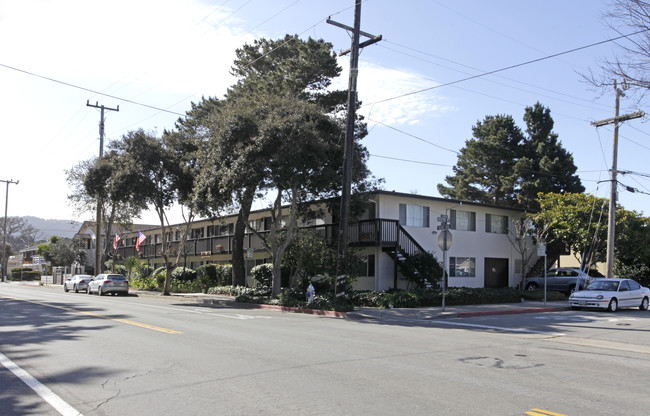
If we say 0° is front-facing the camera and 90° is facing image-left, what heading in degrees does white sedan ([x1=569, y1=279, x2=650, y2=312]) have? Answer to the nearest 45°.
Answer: approximately 45°

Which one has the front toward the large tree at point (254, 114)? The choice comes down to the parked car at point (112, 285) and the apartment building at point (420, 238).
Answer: the apartment building

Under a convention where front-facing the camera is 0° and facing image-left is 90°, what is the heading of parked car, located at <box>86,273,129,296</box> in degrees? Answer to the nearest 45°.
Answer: approximately 135°

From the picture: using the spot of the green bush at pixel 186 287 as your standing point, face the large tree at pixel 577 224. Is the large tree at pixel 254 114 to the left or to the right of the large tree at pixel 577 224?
right

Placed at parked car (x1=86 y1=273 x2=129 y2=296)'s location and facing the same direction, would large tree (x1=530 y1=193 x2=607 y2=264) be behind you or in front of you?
behind

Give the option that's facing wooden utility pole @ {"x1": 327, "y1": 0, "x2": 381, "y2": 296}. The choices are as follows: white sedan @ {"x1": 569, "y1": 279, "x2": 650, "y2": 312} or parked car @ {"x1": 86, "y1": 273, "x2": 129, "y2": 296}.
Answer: the white sedan
